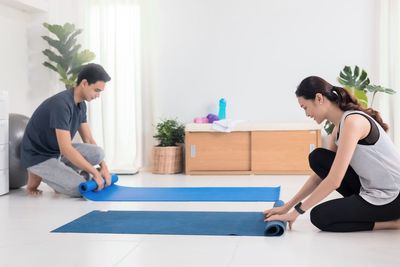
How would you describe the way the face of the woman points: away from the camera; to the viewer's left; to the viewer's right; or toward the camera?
to the viewer's left

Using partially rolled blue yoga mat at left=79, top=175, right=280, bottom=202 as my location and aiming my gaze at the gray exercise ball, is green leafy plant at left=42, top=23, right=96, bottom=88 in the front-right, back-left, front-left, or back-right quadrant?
front-right

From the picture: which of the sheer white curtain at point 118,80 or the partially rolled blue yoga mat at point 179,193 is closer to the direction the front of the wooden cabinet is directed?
the partially rolled blue yoga mat

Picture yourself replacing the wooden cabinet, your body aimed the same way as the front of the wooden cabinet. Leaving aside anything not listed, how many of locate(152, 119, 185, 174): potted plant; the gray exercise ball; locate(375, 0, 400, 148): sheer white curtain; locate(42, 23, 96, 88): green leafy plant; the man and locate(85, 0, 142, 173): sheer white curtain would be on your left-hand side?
1

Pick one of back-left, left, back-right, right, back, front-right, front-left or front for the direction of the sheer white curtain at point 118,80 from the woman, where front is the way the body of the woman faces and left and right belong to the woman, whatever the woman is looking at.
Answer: front-right

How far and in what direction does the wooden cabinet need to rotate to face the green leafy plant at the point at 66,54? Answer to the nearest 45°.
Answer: approximately 90° to its right

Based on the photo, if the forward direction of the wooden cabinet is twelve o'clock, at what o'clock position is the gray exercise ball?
The gray exercise ball is roughly at 2 o'clock from the wooden cabinet.

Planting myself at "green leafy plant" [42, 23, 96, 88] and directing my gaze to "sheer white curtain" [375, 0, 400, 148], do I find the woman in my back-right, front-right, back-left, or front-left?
front-right

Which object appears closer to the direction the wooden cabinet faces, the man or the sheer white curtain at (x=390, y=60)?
the man

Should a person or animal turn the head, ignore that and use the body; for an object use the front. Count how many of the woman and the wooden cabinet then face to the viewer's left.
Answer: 1

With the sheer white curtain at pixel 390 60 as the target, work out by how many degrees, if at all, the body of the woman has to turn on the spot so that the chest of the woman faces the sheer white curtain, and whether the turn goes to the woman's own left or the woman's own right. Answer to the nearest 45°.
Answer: approximately 90° to the woman's own right

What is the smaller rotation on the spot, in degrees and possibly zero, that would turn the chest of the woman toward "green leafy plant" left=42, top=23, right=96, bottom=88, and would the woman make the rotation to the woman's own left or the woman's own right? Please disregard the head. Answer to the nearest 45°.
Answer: approximately 45° to the woman's own right

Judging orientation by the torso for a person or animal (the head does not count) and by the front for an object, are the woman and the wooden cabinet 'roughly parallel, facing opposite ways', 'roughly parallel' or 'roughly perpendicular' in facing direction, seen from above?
roughly perpendicular

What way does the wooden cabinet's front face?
toward the camera

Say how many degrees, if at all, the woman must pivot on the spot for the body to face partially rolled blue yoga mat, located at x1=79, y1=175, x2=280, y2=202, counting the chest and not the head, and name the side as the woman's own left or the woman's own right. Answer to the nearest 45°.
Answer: approximately 45° to the woman's own right

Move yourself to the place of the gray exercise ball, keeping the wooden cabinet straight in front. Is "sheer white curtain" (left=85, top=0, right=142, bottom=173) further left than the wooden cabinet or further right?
left

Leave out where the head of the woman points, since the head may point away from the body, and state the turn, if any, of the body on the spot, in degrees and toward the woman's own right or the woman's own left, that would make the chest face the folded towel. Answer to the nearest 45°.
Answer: approximately 45° to the woman's own right

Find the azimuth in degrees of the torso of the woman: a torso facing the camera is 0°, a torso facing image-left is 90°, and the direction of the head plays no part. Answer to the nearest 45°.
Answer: approximately 90°
